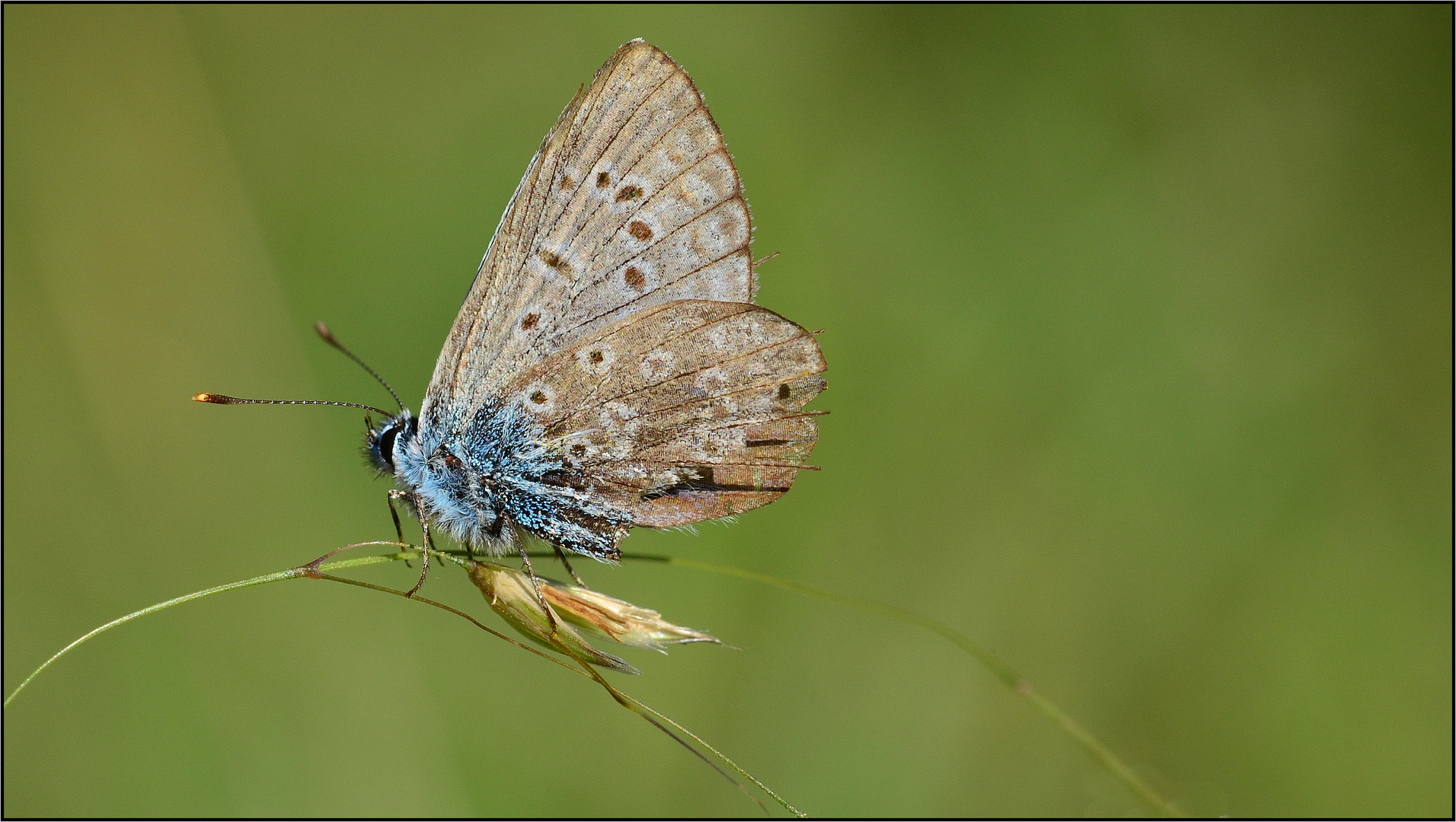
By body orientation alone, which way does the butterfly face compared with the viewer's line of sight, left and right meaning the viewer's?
facing to the left of the viewer
